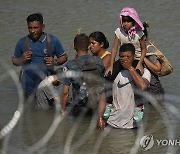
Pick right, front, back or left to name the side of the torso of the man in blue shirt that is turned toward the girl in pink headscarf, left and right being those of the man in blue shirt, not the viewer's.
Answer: left

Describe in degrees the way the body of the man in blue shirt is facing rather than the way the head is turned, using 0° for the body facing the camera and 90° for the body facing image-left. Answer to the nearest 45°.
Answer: approximately 0°
